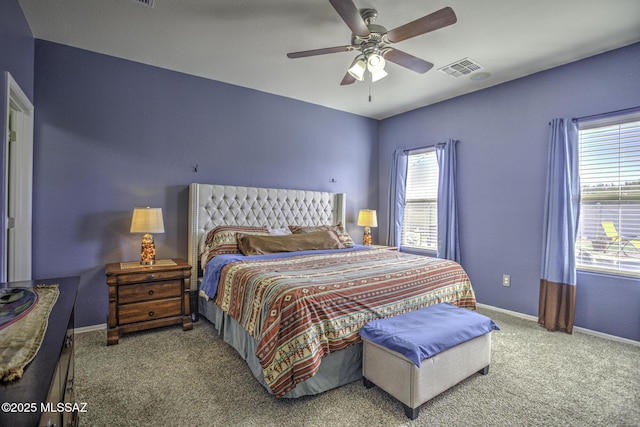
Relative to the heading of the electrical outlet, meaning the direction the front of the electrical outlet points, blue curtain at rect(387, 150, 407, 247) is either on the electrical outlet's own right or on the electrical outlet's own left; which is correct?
on the electrical outlet's own right

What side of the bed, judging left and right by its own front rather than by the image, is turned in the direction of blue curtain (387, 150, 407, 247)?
left

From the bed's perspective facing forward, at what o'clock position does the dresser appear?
The dresser is roughly at 2 o'clock from the bed.

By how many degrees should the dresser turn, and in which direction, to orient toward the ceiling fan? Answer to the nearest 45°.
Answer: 0° — it already faces it

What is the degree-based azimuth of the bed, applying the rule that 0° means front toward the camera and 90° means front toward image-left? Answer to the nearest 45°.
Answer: approximately 315°

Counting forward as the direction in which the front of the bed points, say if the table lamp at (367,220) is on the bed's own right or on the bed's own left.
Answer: on the bed's own left

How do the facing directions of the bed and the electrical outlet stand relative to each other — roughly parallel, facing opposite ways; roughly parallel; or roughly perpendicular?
roughly perpendicular

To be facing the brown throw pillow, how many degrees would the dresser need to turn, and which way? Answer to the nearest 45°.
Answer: approximately 45° to its left

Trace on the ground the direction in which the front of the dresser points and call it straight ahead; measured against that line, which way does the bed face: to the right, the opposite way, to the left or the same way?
to the right

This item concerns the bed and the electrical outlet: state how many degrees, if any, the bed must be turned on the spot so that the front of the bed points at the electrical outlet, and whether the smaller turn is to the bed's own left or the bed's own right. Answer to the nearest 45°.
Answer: approximately 90° to the bed's own left

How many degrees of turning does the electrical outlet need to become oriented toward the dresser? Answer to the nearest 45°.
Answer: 0° — it already faces it

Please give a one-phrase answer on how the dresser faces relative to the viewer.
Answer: facing to the right of the viewer

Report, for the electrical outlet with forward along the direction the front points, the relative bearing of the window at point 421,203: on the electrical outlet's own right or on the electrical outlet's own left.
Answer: on the electrical outlet's own right
